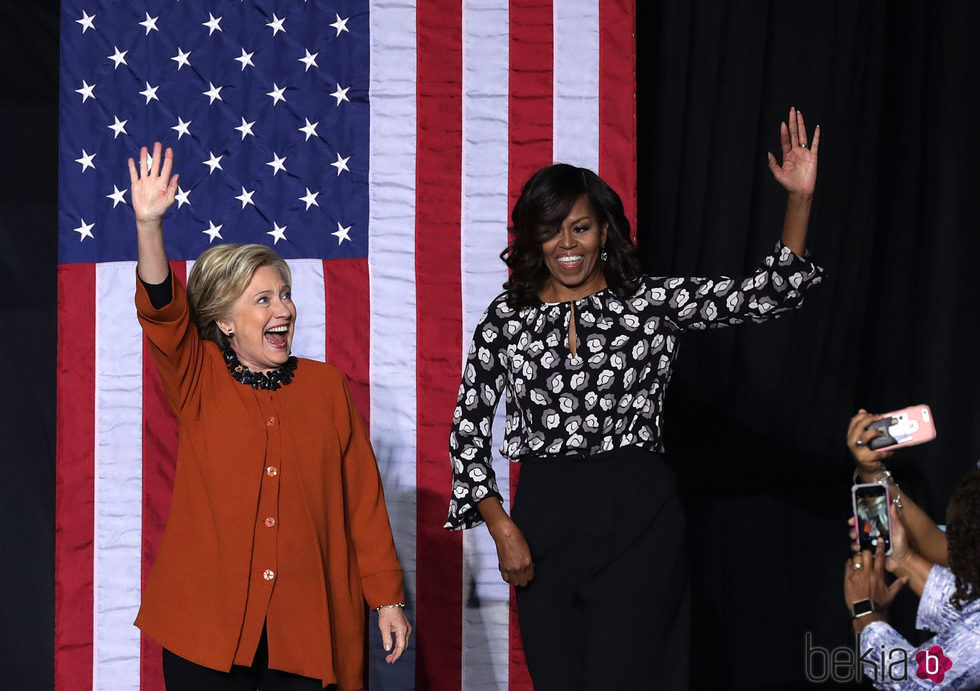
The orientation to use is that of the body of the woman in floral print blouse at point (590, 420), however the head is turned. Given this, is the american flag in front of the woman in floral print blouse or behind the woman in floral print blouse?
behind

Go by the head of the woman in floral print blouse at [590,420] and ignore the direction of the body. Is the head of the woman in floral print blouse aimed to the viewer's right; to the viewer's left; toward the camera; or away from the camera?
toward the camera
